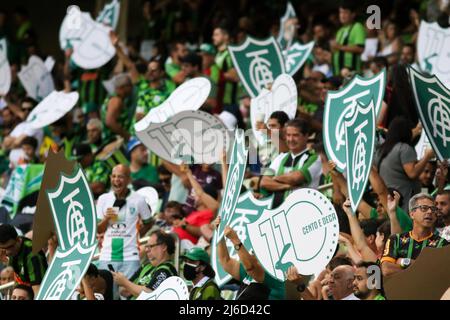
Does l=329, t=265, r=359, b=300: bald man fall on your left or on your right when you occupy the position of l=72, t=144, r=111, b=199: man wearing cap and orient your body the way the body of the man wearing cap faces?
on your left

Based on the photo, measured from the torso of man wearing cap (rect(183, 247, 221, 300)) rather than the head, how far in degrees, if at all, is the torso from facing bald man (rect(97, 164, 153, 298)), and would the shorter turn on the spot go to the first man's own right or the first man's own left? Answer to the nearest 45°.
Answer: approximately 90° to the first man's own right

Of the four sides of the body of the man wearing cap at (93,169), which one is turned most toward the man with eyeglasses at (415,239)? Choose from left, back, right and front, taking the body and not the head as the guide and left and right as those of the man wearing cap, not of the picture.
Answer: left

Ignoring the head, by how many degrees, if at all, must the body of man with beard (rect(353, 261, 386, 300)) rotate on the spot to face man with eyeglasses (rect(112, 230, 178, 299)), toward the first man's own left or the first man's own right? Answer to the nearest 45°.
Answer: approximately 90° to the first man's own right

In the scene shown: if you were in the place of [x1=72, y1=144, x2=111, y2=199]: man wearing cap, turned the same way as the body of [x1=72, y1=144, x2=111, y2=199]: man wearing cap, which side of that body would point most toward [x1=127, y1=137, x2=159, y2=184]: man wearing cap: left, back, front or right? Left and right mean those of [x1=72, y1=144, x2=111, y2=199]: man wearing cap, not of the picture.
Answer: left

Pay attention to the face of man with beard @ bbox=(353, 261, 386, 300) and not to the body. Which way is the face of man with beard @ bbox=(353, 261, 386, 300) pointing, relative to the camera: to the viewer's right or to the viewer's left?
to the viewer's left

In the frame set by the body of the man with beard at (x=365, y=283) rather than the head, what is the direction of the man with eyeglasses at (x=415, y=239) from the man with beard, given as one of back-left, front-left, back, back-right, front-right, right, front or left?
back

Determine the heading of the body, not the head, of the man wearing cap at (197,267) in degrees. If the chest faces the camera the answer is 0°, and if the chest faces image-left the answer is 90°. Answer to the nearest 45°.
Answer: approximately 45°

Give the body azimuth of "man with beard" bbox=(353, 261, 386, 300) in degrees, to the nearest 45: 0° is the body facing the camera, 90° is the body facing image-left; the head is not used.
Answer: approximately 45°

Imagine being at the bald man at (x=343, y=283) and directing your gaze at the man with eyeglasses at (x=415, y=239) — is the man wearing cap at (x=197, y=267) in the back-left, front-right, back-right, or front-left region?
back-left
